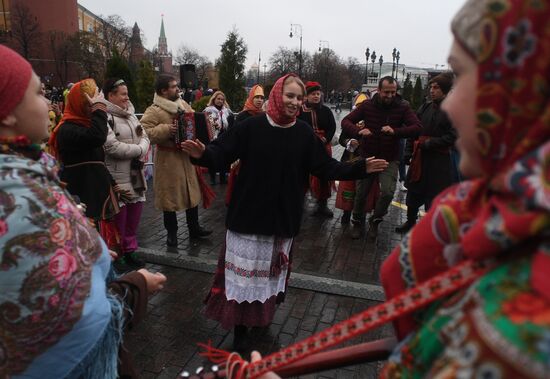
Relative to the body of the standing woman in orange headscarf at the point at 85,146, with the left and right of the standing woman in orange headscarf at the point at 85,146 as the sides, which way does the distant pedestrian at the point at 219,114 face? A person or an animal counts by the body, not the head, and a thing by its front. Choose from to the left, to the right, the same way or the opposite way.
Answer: to the right

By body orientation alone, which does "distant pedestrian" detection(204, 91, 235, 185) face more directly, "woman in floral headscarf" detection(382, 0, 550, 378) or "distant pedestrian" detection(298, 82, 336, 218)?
the woman in floral headscarf

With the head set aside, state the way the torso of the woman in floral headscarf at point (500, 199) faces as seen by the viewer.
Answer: to the viewer's left

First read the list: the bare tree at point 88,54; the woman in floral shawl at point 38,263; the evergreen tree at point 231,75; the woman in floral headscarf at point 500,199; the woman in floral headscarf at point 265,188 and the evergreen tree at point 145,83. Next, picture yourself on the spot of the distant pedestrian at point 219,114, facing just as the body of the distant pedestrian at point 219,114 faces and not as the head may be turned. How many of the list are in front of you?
3

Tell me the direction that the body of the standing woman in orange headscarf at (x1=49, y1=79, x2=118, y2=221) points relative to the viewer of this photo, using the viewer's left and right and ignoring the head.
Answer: facing to the right of the viewer

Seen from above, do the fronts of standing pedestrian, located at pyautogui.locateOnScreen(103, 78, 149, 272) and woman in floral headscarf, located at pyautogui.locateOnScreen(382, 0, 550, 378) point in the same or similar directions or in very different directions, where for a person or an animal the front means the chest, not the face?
very different directions

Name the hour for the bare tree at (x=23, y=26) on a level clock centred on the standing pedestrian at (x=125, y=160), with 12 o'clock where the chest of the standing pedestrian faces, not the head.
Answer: The bare tree is roughly at 7 o'clock from the standing pedestrian.

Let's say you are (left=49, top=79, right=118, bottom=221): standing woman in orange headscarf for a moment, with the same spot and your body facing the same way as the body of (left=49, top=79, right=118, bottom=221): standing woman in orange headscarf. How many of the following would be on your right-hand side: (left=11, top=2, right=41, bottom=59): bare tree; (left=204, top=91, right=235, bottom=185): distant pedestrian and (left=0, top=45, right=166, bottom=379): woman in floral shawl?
1

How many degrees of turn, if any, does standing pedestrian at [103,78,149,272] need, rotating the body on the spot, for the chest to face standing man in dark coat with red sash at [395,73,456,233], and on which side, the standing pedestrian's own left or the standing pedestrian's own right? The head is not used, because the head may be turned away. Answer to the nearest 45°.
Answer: approximately 45° to the standing pedestrian's own left

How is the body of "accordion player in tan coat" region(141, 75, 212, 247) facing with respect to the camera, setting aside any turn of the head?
to the viewer's right

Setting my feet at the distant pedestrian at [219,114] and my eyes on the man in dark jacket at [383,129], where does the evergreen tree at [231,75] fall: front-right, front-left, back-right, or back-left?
back-left

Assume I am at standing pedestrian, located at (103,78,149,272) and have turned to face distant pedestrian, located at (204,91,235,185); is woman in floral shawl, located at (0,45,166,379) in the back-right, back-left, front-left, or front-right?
back-right

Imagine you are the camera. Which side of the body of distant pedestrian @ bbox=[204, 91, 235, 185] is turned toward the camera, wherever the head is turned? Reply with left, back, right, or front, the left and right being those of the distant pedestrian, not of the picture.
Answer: front

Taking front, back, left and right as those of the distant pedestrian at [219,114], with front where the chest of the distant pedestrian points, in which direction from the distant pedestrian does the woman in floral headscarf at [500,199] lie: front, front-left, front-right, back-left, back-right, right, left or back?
front

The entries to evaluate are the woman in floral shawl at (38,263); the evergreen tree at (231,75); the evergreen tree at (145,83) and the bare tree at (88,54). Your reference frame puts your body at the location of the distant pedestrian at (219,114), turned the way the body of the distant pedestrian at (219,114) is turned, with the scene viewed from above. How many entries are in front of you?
1
